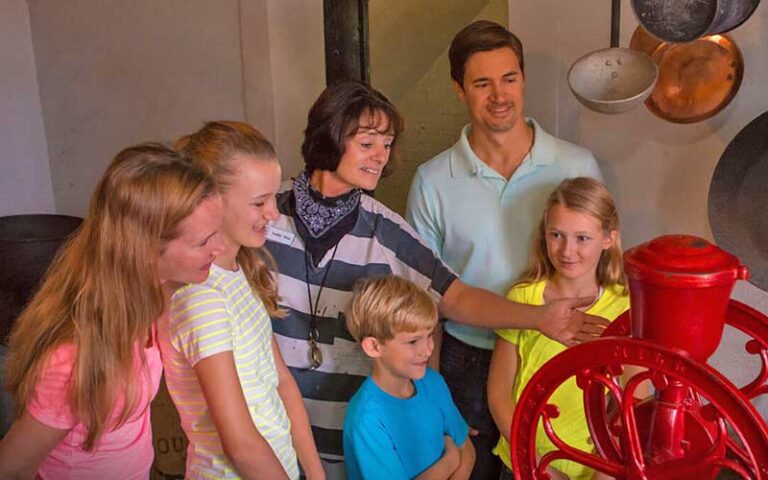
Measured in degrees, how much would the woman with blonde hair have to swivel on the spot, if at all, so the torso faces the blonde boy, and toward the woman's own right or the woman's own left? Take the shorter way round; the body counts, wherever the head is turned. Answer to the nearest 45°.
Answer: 0° — they already face them

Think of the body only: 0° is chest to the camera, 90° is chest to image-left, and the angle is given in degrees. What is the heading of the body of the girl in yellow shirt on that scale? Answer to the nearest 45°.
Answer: approximately 0°

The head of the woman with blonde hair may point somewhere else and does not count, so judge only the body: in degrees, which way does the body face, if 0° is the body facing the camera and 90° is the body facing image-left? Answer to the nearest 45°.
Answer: approximately 270°

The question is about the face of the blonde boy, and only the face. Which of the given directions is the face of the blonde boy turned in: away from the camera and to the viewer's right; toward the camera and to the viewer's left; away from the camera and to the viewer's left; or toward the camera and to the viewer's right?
toward the camera and to the viewer's right

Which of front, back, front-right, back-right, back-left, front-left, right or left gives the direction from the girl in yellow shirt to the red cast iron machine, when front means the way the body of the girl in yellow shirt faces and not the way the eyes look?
front

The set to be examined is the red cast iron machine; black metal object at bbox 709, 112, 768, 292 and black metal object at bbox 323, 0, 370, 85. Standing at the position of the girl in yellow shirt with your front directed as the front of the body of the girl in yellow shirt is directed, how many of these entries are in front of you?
1

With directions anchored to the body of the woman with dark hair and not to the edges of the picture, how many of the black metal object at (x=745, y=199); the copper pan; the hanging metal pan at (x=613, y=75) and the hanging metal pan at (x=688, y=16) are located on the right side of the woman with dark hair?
0

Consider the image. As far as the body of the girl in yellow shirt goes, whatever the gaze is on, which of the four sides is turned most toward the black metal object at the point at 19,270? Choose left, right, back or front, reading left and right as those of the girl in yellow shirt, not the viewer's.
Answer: right

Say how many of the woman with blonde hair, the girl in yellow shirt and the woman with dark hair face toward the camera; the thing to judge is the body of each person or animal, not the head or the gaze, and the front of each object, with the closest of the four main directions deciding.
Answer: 2

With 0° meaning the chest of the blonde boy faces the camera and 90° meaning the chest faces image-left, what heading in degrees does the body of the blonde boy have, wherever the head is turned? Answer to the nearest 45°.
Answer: approximately 315°

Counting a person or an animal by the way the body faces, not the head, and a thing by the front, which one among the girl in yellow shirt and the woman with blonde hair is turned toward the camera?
the girl in yellow shirt

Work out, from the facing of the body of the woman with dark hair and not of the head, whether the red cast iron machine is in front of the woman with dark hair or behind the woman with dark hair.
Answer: in front

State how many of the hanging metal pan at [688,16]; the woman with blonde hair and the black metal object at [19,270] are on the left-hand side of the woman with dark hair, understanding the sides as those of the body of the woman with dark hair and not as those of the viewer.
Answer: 1
